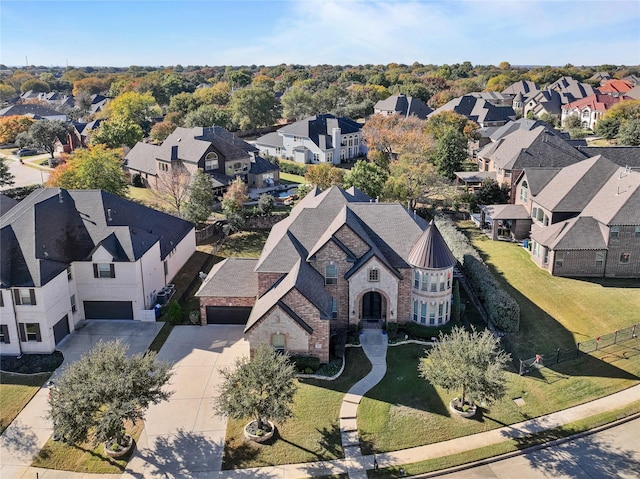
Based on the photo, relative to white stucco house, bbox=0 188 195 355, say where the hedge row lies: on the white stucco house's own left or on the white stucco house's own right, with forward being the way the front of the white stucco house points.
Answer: on the white stucco house's own left

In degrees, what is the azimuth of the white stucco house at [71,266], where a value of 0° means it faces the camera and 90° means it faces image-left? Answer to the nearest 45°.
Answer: approximately 0°

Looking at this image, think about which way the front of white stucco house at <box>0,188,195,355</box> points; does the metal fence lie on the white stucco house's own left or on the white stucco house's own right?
on the white stucco house's own left

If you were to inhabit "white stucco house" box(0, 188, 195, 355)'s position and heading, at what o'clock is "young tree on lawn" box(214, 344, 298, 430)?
The young tree on lawn is roughly at 11 o'clock from the white stucco house.

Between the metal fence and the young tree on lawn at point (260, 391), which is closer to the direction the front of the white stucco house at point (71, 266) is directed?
the young tree on lawn

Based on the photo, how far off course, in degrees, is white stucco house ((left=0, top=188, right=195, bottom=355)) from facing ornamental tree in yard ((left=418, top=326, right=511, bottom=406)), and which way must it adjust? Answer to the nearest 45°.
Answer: approximately 45° to its left
